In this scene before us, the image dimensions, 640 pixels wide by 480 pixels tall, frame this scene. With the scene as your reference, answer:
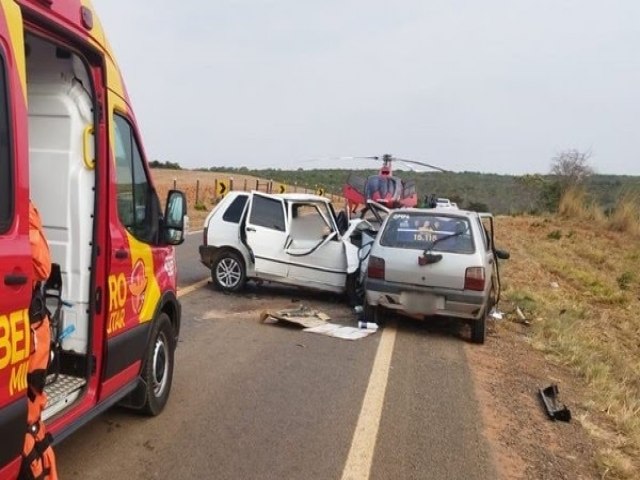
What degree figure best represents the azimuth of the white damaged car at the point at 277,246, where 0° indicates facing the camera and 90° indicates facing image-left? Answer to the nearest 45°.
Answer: approximately 270°

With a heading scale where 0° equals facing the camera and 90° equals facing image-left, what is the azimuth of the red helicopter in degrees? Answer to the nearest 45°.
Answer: approximately 0°

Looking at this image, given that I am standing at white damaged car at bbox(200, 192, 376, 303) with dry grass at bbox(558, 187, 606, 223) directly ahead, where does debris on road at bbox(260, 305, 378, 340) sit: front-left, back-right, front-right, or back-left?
back-right

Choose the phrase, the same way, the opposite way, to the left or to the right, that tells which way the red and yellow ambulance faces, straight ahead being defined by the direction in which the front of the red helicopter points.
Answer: the opposite way

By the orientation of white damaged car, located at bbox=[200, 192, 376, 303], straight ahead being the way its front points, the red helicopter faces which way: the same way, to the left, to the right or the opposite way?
to the right

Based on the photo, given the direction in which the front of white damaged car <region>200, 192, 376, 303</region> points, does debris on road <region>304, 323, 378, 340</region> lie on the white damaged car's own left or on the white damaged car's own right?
on the white damaged car's own right

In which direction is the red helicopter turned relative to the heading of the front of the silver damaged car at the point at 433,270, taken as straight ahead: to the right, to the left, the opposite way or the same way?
the opposite way

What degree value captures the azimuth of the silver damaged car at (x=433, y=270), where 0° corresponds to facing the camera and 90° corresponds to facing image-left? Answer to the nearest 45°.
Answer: approximately 180°

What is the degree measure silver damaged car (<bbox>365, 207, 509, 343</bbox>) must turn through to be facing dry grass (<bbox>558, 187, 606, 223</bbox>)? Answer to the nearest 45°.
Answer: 0° — it already faces it

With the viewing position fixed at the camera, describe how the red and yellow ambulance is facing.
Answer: facing away from the viewer and to the right of the viewer

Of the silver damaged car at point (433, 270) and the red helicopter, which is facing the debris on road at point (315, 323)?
the red helicopter
